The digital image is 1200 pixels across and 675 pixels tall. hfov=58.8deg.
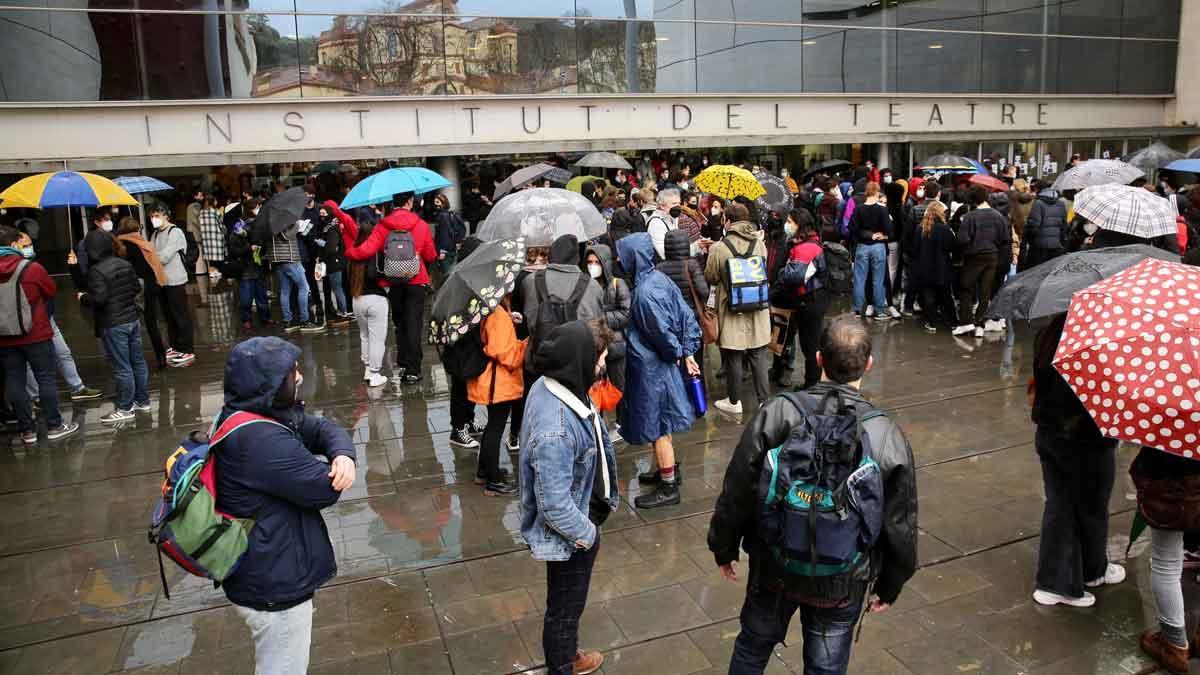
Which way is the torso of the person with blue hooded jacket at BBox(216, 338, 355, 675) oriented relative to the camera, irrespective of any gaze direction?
to the viewer's right

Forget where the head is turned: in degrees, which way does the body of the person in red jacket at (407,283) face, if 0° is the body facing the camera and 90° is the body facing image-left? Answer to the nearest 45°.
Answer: approximately 180°

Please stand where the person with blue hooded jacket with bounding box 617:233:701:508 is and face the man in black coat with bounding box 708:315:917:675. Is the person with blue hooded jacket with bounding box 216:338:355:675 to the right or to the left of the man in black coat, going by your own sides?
right

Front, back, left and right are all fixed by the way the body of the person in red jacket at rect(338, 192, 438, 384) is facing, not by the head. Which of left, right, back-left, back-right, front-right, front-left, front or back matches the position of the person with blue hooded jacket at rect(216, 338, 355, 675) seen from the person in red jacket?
back

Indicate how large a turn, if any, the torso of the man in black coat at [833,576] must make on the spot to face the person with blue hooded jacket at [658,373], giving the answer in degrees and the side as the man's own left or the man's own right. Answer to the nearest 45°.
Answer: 0° — they already face them

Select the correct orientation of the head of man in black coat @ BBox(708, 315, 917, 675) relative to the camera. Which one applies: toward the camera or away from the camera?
away from the camera

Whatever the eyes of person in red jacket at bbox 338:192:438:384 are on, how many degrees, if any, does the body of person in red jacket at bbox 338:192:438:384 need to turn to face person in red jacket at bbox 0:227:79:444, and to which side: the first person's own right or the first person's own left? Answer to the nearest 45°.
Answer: approximately 90° to the first person's own left

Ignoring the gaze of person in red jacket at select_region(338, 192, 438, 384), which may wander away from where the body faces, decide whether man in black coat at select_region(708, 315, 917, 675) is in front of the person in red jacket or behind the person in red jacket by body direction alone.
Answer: behind
